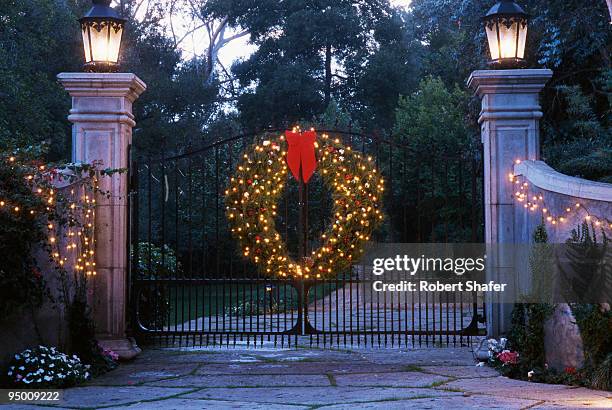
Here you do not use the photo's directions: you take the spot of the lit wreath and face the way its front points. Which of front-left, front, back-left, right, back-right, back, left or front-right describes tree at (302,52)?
back

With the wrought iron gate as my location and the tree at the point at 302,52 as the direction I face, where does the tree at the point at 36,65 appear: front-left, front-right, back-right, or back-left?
front-left

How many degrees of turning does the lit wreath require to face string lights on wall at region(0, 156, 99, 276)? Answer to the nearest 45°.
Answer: approximately 45° to its right

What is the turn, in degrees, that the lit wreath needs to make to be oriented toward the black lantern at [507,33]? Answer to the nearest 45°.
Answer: approximately 45° to its left

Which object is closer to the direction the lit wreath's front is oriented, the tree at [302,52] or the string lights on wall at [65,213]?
the string lights on wall

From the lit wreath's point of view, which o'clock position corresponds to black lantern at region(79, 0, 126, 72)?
The black lantern is roughly at 2 o'clock from the lit wreath.

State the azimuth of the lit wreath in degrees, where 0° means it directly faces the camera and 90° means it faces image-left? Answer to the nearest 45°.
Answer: approximately 0°

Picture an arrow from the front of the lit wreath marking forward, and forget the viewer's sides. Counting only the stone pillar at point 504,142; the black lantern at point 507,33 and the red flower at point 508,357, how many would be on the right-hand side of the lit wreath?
0

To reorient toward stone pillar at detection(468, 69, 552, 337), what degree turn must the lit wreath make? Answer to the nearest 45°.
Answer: approximately 45° to its left
